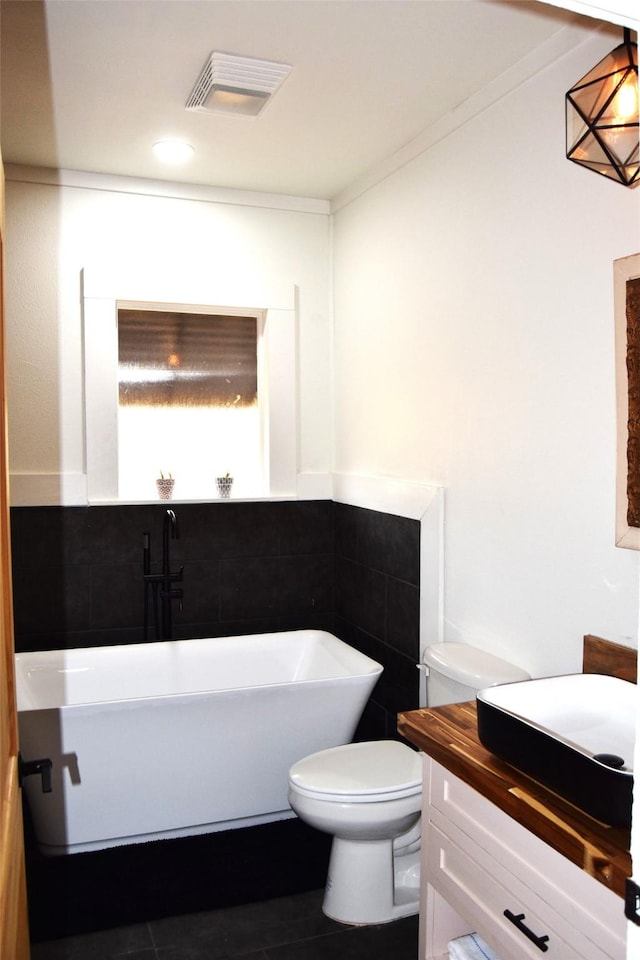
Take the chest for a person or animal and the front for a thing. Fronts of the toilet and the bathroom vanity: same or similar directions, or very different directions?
same or similar directions

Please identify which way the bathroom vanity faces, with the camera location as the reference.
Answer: facing the viewer and to the left of the viewer

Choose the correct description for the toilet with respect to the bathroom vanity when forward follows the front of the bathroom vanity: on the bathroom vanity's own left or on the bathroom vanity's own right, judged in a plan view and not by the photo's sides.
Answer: on the bathroom vanity's own right

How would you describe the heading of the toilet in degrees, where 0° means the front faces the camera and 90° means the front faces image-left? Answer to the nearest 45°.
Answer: approximately 45°

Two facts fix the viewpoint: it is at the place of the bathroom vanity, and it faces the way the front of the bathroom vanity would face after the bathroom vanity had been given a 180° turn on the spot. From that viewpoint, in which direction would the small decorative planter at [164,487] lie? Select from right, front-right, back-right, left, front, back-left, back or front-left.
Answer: left

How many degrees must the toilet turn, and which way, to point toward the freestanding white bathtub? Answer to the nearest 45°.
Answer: approximately 45° to its right

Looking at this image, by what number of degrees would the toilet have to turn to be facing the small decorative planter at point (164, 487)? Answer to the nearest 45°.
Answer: approximately 90° to its right

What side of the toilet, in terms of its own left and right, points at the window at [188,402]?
right

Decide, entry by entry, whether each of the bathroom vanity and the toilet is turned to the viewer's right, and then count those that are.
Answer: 0

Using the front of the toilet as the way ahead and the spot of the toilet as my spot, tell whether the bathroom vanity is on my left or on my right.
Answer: on my left
